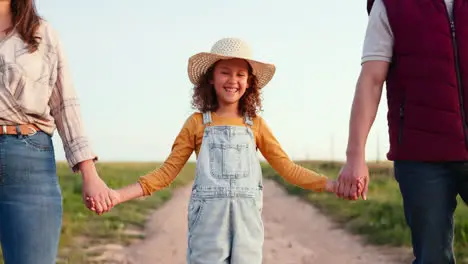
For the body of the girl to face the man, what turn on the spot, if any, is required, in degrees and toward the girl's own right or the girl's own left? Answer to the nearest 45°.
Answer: approximately 45° to the girl's own left

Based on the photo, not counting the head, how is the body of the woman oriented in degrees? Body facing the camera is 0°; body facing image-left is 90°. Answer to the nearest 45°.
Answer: approximately 0°

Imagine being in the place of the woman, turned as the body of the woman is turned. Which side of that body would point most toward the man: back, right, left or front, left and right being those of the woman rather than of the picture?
left

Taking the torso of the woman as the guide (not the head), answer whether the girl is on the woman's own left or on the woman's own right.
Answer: on the woman's own left

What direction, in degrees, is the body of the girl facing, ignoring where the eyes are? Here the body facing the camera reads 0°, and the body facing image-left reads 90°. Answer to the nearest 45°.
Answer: approximately 0°

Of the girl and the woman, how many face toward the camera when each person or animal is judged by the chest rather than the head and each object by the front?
2

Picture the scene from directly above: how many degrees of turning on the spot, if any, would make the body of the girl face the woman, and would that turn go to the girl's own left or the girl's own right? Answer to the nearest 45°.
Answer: approximately 45° to the girl's own right
